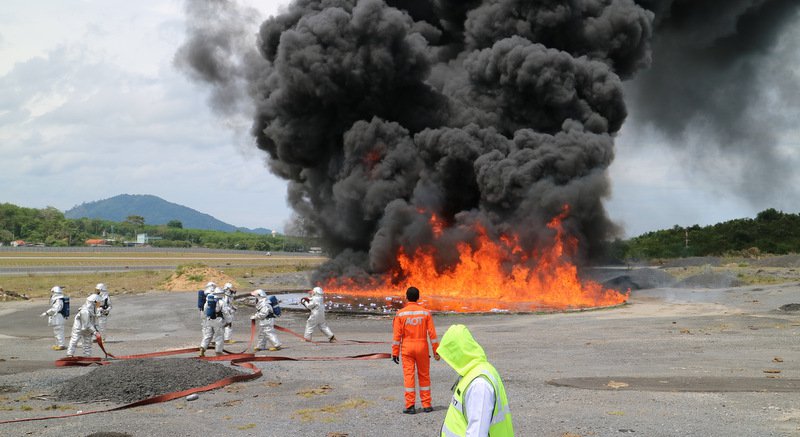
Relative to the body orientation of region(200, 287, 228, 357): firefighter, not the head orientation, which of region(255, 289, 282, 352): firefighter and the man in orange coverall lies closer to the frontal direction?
the firefighter

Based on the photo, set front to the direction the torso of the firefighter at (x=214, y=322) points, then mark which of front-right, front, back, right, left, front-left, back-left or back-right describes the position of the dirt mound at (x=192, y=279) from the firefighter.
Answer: front-left

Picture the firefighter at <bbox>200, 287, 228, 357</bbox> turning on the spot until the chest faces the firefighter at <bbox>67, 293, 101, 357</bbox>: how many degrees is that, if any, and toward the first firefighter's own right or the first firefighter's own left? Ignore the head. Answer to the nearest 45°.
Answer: approximately 135° to the first firefighter's own left

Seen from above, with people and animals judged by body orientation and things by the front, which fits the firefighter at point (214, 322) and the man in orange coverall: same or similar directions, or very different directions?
same or similar directions

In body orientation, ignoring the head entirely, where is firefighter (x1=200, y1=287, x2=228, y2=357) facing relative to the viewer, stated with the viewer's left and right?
facing away from the viewer and to the right of the viewer

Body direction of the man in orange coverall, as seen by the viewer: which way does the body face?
away from the camera

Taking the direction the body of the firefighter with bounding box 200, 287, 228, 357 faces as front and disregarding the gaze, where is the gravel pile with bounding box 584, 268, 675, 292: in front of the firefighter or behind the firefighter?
in front

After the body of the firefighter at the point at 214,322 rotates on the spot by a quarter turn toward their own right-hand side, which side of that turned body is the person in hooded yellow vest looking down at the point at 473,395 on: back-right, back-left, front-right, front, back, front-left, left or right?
front-right

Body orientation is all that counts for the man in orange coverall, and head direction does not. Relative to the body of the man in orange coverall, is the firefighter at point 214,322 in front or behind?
in front

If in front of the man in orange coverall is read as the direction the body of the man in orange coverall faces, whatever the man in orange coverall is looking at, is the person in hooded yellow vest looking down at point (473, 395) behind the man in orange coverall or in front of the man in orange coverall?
behind
